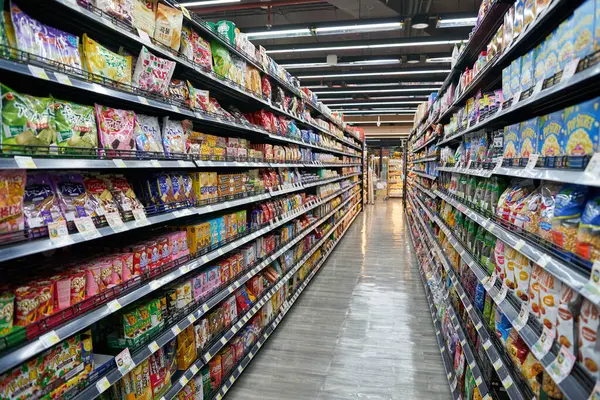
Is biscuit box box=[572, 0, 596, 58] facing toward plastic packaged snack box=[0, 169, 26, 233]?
yes

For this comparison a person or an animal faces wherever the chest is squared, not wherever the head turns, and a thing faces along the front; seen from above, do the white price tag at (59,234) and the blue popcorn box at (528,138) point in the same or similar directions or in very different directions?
very different directions

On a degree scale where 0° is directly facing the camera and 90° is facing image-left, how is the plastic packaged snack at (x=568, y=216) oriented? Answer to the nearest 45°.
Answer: approximately 45°

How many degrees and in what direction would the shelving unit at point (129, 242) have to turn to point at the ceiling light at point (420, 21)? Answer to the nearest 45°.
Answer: approximately 90° to its left

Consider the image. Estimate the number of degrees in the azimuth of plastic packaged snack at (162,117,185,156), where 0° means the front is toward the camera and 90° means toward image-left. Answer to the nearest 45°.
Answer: approximately 315°

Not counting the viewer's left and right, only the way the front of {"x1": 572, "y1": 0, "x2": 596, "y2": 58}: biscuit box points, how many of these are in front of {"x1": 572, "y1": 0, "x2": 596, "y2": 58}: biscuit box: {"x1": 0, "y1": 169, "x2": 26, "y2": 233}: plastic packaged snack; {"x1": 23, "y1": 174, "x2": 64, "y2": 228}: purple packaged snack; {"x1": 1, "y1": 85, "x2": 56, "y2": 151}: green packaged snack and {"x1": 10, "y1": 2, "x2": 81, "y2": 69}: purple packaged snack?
4

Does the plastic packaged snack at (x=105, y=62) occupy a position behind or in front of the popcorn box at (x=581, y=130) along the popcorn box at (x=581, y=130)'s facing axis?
in front

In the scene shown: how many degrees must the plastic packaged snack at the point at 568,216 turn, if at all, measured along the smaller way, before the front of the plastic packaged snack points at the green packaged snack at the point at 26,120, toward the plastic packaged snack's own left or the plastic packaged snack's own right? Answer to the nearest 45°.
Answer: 0° — it already faces it
